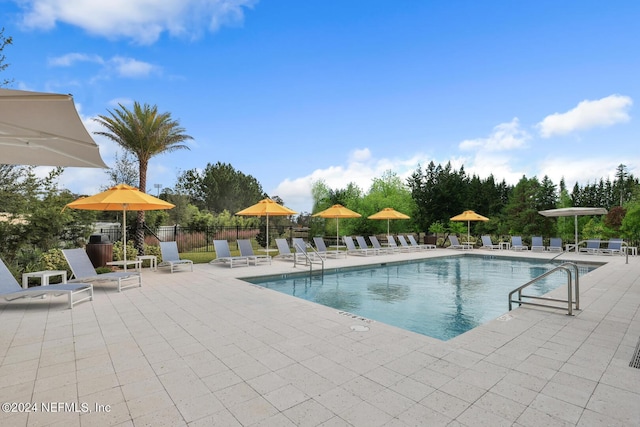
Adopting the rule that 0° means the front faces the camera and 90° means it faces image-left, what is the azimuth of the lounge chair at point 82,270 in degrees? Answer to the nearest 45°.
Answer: approximately 315°

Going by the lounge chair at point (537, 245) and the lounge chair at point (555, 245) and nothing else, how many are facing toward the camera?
2

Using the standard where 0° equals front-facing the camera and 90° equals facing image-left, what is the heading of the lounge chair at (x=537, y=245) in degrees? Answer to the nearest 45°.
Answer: approximately 0°

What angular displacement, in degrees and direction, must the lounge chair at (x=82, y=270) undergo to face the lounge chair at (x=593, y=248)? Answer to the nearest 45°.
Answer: approximately 45° to its left

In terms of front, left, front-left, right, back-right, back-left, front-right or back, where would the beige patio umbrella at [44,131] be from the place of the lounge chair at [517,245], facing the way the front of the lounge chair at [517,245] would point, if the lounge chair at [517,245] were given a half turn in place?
back-left

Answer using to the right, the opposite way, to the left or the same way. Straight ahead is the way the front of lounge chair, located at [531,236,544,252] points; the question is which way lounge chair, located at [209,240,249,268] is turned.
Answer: to the left
